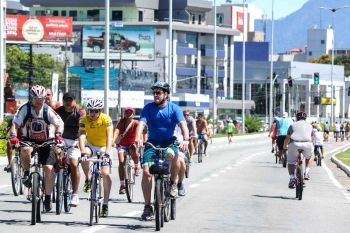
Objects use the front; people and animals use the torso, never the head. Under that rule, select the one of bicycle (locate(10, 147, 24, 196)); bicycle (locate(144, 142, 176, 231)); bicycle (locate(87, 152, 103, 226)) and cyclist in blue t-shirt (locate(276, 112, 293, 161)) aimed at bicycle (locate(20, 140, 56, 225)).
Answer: bicycle (locate(10, 147, 24, 196))

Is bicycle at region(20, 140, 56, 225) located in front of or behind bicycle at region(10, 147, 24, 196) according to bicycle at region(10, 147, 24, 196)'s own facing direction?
in front

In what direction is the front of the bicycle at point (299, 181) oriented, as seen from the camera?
facing away from the viewer

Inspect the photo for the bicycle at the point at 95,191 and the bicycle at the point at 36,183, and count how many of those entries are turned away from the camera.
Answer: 0

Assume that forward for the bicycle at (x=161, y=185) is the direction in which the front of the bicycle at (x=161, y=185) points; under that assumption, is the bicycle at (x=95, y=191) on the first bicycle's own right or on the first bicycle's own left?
on the first bicycle's own right

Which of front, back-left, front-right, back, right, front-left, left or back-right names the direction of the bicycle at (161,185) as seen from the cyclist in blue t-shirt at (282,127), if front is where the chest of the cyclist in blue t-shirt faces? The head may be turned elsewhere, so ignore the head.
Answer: back

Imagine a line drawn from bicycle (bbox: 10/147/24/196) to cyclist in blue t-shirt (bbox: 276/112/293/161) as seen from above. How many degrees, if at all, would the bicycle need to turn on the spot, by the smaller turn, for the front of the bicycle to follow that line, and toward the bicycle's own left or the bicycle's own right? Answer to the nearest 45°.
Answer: approximately 135° to the bicycle's own left

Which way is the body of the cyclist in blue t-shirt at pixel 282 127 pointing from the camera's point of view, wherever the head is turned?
away from the camera

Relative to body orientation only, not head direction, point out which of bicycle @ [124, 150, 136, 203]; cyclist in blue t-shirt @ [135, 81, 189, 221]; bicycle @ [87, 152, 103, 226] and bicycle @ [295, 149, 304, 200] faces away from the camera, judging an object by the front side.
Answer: bicycle @ [295, 149, 304, 200]
